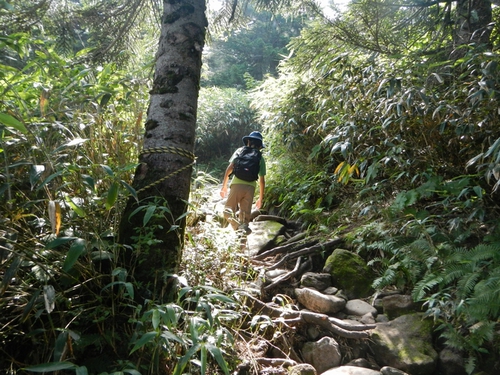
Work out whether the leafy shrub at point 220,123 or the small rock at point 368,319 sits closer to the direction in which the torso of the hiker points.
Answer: the leafy shrub

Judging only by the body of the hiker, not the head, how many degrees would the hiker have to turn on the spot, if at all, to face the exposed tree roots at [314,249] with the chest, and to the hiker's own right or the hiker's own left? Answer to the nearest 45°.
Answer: approximately 135° to the hiker's own right

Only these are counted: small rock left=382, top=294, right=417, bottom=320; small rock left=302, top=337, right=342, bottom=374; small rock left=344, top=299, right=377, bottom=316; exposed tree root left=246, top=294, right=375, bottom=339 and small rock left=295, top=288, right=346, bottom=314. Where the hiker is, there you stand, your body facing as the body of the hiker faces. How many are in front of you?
0

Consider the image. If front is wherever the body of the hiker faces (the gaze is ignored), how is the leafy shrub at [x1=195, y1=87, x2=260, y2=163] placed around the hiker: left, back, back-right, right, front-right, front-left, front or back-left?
front

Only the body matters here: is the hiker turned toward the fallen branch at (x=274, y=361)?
no

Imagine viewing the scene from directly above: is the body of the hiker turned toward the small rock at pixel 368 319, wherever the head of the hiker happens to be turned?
no

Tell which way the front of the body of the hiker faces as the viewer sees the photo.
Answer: away from the camera

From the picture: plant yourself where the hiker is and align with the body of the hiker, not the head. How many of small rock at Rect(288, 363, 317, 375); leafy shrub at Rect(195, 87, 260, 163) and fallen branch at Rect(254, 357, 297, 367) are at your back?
2

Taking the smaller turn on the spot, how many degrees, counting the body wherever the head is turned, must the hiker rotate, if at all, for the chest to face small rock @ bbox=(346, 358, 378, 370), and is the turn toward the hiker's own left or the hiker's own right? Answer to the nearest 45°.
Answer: approximately 180°

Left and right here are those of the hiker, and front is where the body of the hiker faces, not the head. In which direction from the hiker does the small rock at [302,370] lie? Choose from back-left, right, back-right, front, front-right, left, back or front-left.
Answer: back

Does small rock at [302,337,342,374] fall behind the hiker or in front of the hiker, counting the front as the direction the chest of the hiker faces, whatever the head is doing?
behind

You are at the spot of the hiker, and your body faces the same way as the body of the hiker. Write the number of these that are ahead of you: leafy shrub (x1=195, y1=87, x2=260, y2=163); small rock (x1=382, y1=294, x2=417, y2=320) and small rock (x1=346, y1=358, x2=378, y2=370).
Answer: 1

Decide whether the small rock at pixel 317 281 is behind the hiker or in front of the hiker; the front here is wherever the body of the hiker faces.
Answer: behind

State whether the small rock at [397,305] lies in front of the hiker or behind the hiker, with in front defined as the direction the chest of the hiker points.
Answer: behind
